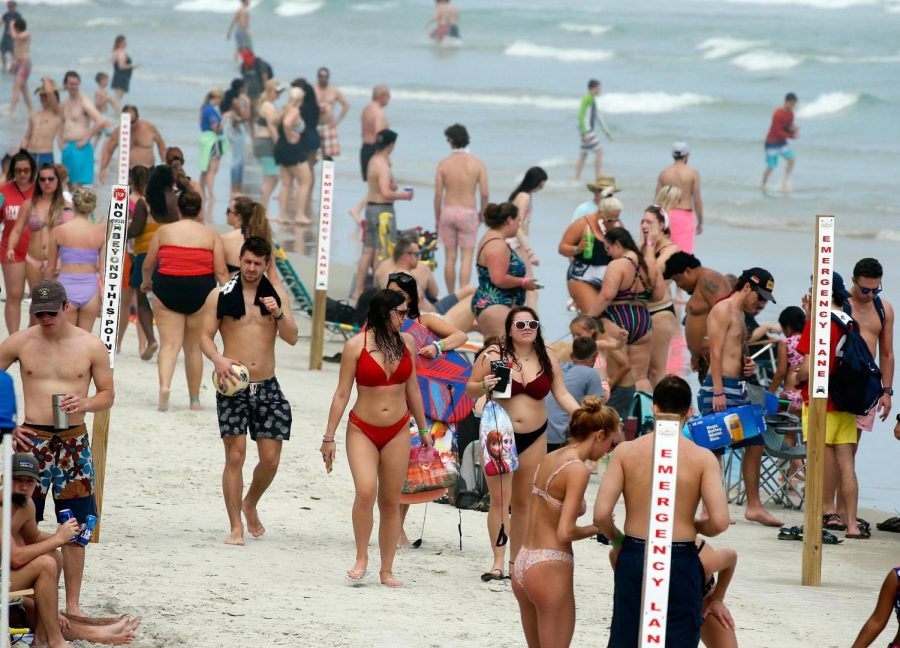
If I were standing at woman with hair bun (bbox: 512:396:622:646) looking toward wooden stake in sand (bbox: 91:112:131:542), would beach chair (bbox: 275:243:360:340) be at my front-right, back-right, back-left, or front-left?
front-right

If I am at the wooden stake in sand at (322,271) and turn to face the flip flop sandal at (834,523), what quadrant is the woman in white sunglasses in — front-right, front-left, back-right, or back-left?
front-right

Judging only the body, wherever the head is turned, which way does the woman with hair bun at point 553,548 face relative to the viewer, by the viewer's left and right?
facing away from the viewer and to the right of the viewer

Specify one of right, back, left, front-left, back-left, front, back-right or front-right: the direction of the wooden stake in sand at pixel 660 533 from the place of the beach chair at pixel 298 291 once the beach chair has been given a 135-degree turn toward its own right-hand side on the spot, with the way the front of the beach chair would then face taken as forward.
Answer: front-left

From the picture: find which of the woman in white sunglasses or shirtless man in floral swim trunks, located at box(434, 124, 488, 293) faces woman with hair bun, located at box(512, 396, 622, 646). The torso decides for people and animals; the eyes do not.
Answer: the woman in white sunglasses

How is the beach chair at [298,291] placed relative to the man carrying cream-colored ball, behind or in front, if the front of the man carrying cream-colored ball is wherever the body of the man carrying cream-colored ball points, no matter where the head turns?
behind

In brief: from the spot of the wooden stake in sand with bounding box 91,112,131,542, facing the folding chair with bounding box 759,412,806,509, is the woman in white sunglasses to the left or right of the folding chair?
right

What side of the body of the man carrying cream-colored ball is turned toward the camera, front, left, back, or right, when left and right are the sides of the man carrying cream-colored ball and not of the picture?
front

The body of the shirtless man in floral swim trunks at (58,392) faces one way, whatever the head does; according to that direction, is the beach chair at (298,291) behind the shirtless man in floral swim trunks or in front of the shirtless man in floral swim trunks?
behind

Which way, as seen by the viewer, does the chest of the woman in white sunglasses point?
toward the camera

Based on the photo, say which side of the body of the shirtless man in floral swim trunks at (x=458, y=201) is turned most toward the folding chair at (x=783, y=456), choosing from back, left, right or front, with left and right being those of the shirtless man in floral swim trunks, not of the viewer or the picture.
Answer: back

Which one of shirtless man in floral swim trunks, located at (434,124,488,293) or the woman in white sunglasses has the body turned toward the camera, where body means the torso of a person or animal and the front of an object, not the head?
the woman in white sunglasses

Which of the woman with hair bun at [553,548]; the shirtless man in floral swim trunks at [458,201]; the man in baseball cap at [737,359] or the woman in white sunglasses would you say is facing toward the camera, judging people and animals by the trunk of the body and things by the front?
the woman in white sunglasses
